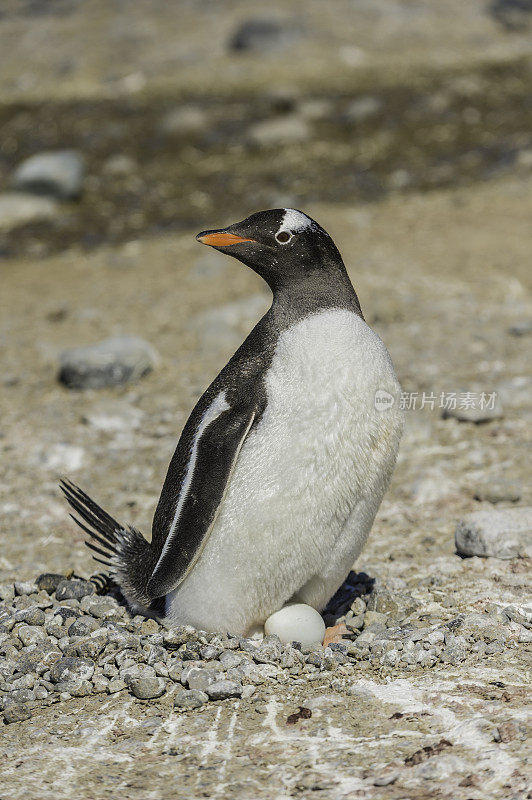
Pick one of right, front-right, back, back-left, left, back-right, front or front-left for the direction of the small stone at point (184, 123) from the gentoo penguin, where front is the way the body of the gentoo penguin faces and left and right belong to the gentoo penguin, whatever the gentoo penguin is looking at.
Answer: back-left

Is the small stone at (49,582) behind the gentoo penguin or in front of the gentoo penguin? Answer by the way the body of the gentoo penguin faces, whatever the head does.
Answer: behind

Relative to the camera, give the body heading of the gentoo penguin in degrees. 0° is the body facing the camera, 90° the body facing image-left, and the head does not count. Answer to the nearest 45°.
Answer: approximately 315°
